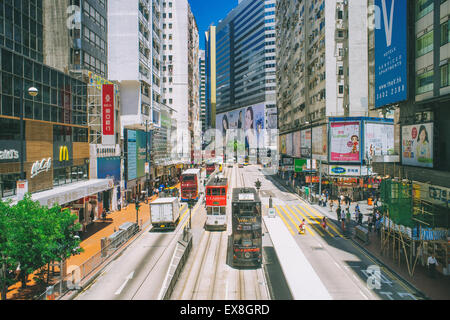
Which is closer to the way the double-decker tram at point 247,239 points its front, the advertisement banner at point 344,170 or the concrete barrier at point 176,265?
the concrete barrier

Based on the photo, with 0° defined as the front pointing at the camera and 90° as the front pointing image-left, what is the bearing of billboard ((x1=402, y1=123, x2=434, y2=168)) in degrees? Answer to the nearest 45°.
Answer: approximately 45°

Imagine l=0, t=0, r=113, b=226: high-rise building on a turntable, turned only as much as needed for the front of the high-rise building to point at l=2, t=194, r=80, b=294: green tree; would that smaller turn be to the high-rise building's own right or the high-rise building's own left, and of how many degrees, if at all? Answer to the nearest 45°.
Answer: approximately 45° to the high-rise building's own right

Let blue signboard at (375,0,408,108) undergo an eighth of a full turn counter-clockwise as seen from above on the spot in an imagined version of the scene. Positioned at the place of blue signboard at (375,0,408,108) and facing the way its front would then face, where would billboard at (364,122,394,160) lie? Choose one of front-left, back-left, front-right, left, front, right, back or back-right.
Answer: back

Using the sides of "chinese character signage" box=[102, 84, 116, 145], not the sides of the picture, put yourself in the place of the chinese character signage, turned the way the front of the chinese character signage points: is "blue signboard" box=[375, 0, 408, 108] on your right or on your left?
on your left

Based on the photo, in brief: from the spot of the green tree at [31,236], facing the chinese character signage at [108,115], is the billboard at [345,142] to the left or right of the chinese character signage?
right

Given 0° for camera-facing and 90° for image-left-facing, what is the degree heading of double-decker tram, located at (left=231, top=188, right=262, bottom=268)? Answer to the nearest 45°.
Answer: approximately 0°
